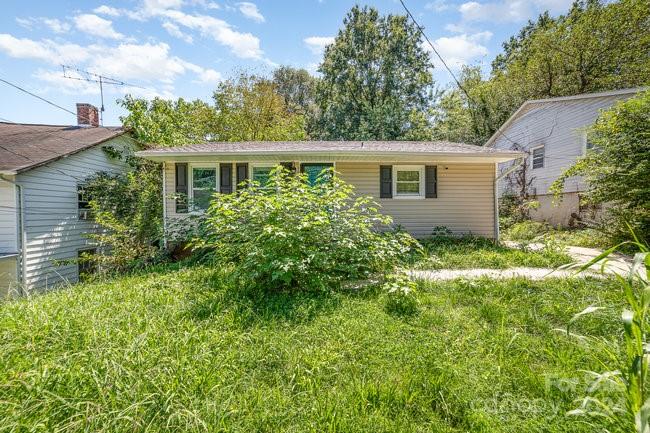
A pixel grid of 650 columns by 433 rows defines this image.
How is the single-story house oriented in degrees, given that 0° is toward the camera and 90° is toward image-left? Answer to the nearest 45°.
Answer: approximately 0°

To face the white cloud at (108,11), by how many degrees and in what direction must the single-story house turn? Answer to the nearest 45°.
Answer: approximately 90° to its right

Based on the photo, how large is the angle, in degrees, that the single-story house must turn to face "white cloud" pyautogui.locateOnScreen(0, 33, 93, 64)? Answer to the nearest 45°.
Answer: approximately 90° to its right

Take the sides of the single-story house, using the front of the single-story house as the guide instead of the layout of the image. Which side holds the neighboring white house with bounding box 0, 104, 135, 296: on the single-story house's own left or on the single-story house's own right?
on the single-story house's own right

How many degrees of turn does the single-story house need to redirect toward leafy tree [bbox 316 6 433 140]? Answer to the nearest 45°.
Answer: approximately 180°

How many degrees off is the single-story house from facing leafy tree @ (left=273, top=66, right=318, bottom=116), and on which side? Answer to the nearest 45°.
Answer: approximately 180°

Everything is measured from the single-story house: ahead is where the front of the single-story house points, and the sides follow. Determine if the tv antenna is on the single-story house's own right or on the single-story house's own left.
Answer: on the single-story house's own right

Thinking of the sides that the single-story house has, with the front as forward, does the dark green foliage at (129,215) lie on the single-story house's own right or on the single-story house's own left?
on the single-story house's own right

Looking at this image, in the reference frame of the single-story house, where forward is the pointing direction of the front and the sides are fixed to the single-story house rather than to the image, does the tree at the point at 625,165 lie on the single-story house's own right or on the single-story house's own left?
on the single-story house's own left

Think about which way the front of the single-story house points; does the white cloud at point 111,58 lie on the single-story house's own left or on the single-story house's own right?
on the single-story house's own right
